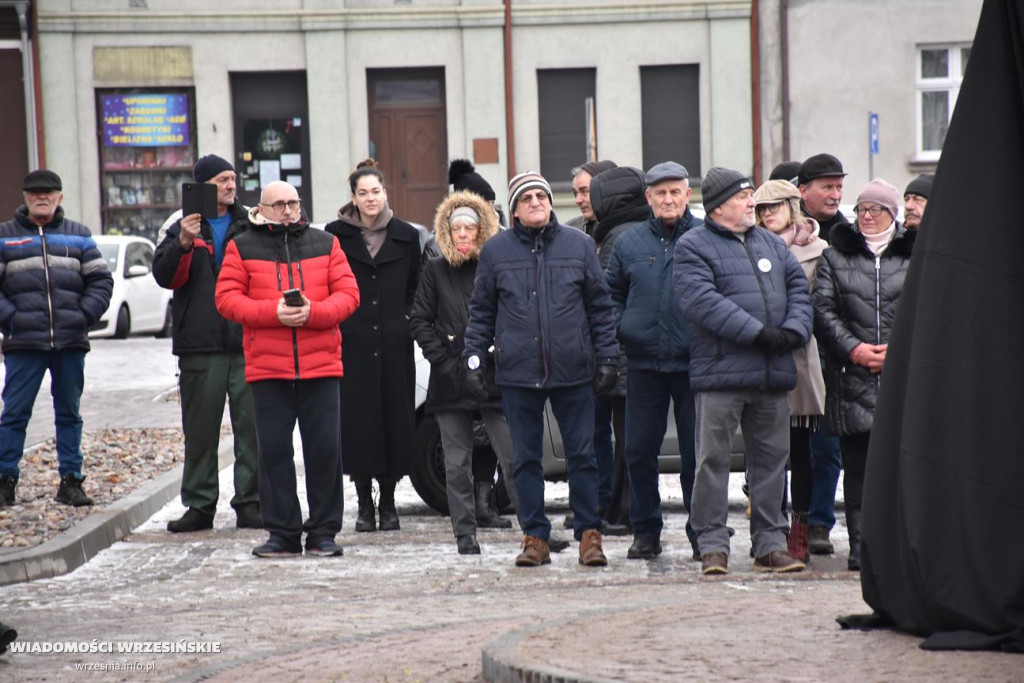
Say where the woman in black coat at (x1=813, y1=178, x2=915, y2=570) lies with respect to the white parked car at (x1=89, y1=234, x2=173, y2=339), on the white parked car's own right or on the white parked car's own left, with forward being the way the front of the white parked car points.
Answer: on the white parked car's own left

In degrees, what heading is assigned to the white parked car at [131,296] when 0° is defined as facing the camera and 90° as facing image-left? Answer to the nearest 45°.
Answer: approximately 45°

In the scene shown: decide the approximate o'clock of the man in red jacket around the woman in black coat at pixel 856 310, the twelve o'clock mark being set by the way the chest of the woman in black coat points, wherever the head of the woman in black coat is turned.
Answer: The man in red jacket is roughly at 3 o'clock from the woman in black coat.

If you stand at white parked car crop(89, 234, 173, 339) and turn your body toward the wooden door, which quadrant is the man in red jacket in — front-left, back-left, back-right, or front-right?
back-right

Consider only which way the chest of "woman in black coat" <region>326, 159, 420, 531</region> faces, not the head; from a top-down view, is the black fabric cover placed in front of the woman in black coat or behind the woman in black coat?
in front

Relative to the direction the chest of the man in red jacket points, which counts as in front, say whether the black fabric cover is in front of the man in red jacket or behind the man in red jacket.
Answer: in front

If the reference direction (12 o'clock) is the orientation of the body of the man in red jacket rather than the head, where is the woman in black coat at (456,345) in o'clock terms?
The woman in black coat is roughly at 9 o'clock from the man in red jacket.

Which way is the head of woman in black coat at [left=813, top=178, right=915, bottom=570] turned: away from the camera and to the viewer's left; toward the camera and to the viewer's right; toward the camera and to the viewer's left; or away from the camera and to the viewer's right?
toward the camera and to the viewer's left
